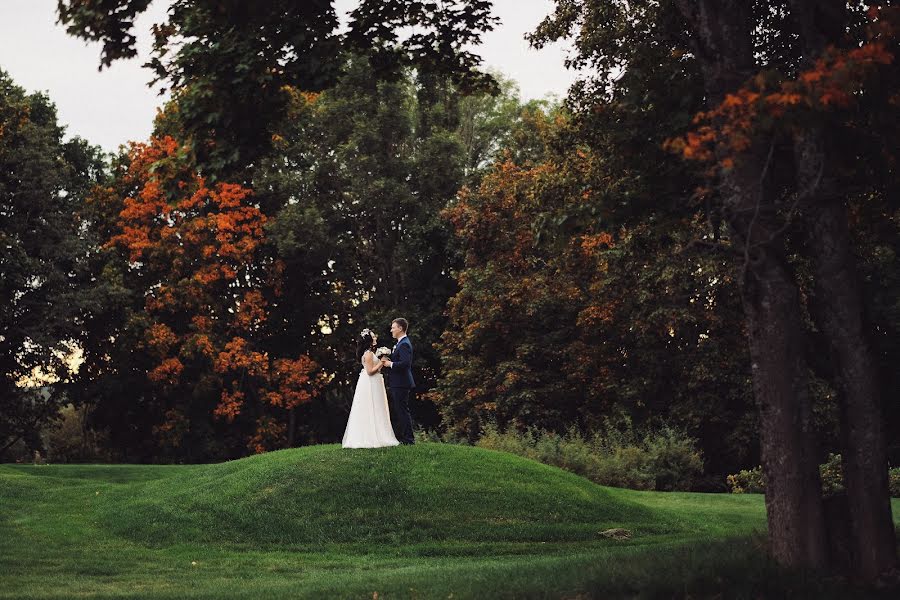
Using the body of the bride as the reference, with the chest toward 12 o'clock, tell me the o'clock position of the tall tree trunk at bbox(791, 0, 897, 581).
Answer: The tall tree trunk is roughly at 2 o'clock from the bride.

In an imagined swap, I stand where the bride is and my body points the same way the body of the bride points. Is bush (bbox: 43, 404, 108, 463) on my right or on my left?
on my left

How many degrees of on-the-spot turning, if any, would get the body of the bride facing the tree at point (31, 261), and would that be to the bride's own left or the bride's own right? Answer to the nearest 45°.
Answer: approximately 135° to the bride's own left

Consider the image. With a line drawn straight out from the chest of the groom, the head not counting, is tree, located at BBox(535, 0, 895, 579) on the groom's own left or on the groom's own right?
on the groom's own left

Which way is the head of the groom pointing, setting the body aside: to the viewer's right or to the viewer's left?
to the viewer's left

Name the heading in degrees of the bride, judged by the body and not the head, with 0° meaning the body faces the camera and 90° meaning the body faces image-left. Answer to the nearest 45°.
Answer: approximately 270°

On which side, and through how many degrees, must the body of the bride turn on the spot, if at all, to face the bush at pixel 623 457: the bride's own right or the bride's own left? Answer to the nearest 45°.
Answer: approximately 45° to the bride's own left

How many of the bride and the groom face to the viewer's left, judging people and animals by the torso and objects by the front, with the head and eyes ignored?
1

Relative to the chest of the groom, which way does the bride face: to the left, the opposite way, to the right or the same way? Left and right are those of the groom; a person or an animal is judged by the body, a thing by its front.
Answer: the opposite way

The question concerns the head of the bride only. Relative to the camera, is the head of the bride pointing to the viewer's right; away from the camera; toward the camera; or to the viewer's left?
to the viewer's right

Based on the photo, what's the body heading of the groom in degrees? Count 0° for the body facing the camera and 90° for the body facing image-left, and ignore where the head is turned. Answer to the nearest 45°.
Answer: approximately 90°
